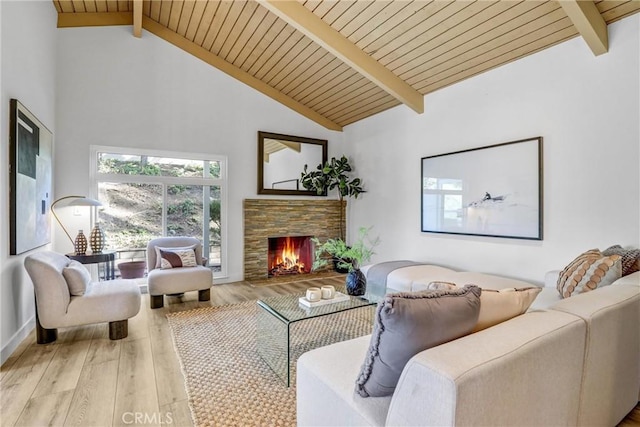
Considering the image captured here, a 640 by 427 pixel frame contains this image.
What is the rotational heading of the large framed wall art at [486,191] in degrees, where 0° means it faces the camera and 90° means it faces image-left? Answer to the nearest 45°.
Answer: approximately 45°

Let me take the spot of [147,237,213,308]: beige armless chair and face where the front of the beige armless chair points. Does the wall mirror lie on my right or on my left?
on my left

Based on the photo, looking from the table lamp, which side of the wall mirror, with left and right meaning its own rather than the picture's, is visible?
right
